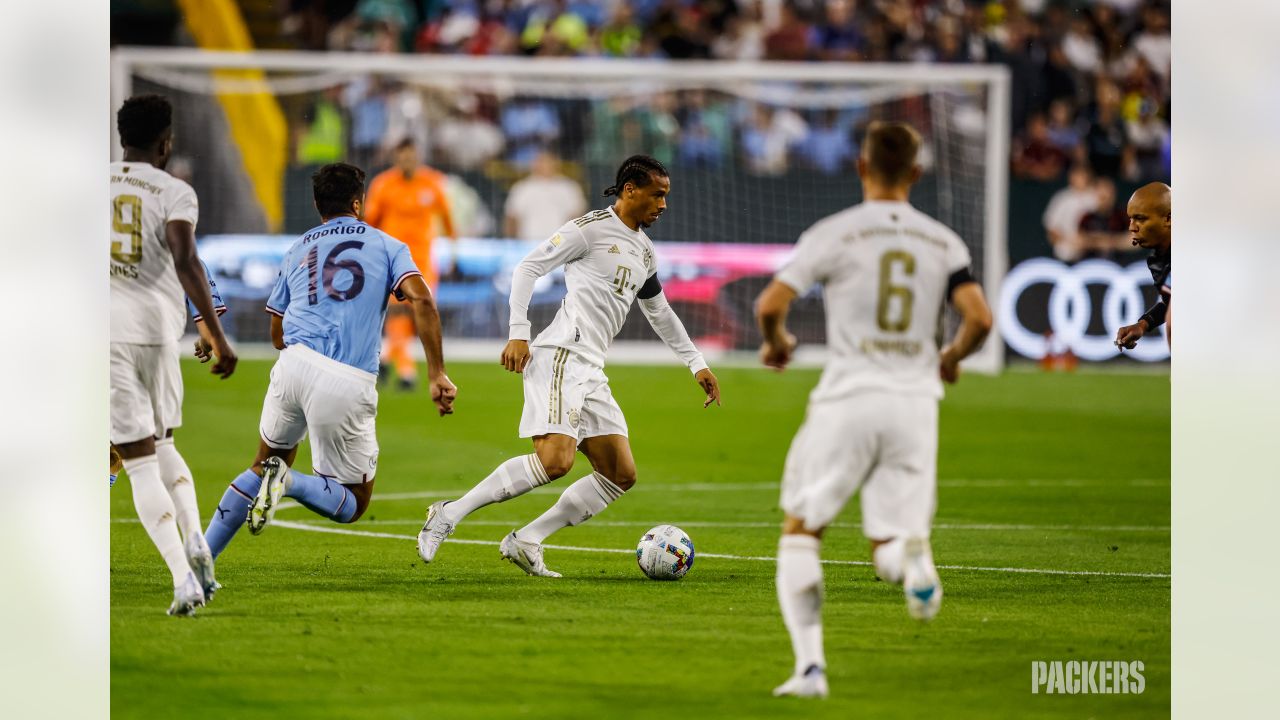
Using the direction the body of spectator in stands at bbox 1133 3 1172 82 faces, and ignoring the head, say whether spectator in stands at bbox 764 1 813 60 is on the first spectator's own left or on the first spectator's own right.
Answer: on the first spectator's own right

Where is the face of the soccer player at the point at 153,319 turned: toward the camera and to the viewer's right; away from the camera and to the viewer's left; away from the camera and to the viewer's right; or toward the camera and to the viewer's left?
away from the camera and to the viewer's right

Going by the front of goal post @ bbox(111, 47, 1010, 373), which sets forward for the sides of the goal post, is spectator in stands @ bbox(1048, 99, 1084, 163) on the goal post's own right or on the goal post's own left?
on the goal post's own left

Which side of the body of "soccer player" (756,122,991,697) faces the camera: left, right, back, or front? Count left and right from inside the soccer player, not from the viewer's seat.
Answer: back

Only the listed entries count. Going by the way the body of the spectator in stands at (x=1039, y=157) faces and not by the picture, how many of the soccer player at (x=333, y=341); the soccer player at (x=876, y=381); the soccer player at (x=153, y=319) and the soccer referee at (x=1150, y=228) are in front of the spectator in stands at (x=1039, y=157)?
4
